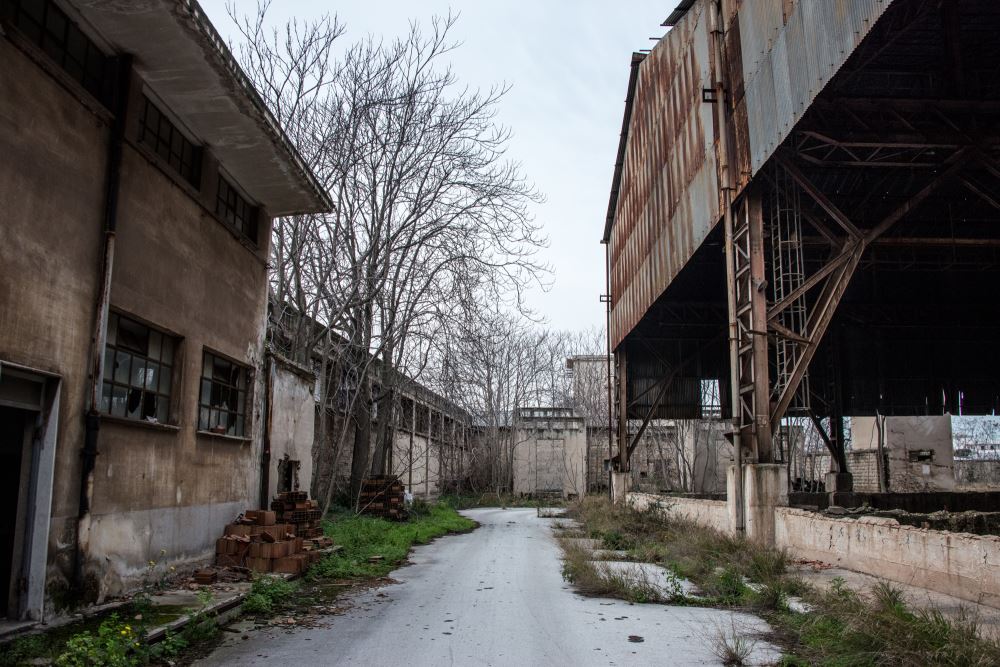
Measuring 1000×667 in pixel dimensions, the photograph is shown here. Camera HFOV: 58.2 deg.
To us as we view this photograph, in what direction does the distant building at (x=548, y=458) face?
facing the viewer

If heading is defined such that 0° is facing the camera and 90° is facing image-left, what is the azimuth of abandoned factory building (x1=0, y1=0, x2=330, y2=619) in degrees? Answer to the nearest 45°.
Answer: approximately 315°

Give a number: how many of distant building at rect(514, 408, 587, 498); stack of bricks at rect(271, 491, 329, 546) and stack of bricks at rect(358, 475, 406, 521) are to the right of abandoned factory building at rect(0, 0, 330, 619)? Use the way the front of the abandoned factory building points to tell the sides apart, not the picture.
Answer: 0

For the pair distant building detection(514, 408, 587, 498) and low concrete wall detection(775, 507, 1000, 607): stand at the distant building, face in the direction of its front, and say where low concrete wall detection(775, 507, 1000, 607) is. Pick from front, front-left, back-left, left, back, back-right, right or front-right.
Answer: front

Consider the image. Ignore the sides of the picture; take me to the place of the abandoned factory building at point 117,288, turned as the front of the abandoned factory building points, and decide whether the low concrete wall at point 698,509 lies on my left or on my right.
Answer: on my left

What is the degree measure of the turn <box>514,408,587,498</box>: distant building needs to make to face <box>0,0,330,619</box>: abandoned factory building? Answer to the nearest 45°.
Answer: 0° — it already faces it

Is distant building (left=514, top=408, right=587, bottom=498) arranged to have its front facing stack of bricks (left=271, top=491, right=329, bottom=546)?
yes

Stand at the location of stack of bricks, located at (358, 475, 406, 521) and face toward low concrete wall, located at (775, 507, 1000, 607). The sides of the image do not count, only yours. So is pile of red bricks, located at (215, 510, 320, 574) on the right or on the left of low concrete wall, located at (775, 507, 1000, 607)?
right

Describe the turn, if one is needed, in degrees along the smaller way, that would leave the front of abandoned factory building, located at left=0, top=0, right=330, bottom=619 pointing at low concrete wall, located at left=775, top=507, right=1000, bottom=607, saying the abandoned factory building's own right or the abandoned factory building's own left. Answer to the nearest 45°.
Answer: approximately 45° to the abandoned factory building's own left

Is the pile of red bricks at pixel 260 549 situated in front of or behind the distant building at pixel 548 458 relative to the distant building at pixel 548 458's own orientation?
in front

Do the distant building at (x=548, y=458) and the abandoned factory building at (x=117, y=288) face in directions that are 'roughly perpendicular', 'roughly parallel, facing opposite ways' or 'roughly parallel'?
roughly perpendicular

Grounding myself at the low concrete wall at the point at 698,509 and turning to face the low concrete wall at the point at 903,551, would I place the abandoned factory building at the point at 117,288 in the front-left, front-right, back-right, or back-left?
front-right

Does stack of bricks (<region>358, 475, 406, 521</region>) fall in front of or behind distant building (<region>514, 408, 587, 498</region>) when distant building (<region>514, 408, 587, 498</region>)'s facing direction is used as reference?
in front

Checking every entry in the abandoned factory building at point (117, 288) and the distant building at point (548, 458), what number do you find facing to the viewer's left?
0
